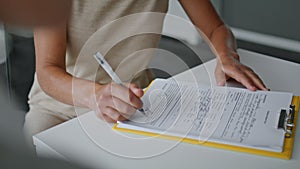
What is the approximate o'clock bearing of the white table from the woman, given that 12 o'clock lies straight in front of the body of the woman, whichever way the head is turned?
The white table is roughly at 1 o'clock from the woman.

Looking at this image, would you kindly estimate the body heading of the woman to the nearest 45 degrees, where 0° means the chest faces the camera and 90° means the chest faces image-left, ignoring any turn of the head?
approximately 315°

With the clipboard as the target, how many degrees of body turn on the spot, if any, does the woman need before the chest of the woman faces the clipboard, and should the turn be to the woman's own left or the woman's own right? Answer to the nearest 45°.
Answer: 0° — they already face it
